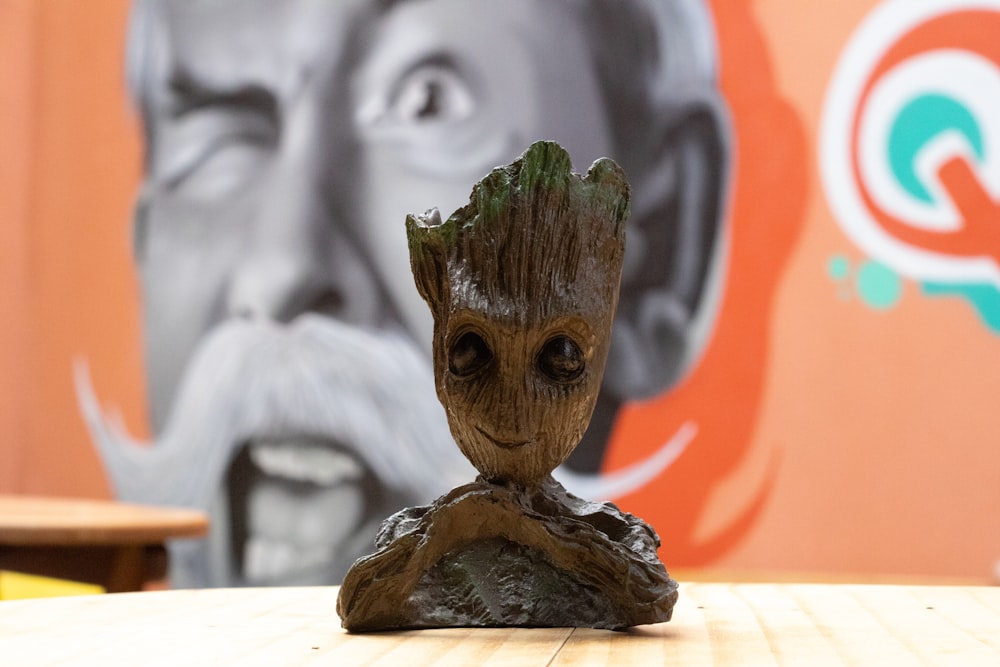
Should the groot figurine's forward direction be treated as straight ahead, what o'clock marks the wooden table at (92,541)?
The wooden table is roughly at 5 o'clock from the groot figurine.

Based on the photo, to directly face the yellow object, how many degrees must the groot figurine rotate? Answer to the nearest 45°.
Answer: approximately 135° to its right

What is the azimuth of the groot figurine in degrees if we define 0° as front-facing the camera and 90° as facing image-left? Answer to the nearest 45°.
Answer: approximately 0°
